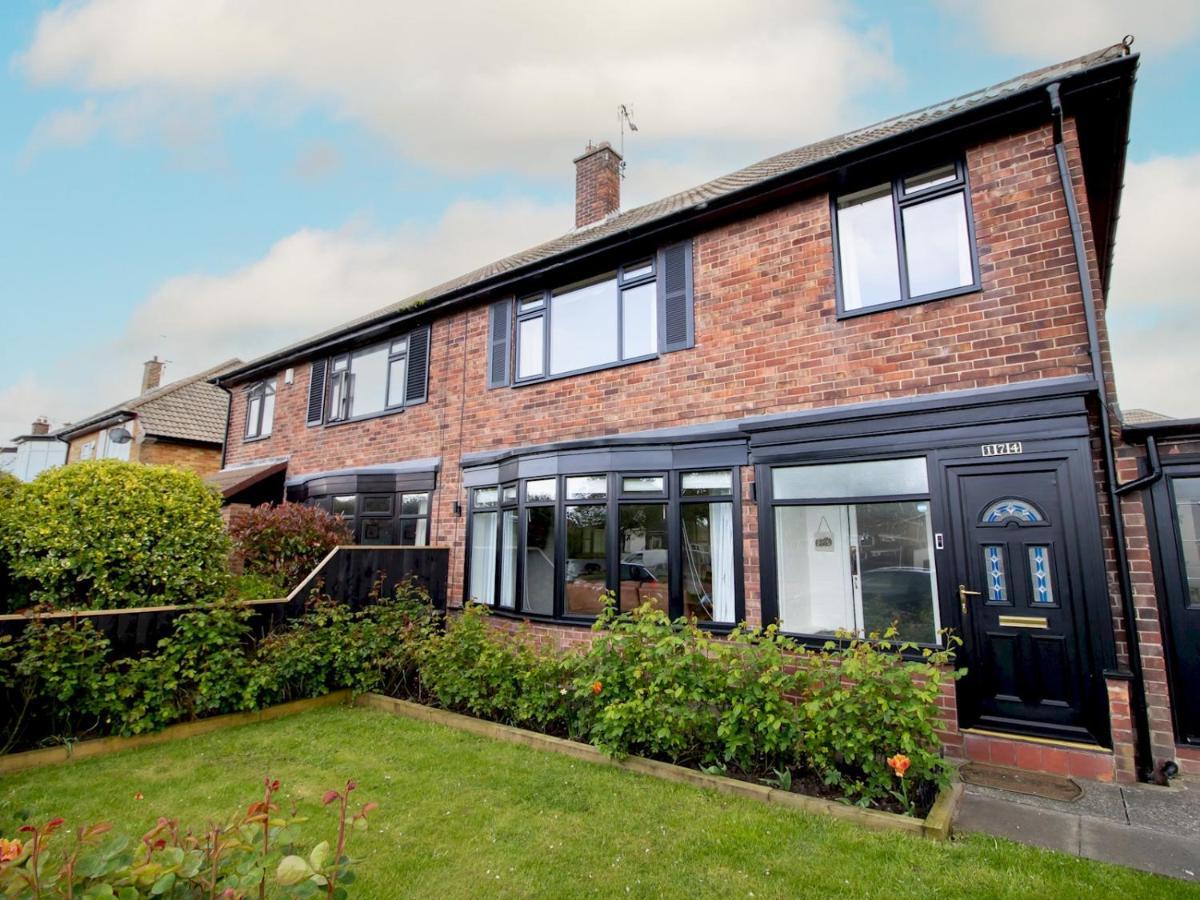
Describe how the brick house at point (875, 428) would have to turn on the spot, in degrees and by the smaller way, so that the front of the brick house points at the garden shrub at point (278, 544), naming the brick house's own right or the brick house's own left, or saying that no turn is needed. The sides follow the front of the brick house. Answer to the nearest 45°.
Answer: approximately 45° to the brick house's own right

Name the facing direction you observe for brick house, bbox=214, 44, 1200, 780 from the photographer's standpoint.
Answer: facing the viewer and to the left of the viewer

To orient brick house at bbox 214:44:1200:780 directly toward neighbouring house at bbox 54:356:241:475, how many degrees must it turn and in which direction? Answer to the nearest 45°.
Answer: approximately 90° to its right

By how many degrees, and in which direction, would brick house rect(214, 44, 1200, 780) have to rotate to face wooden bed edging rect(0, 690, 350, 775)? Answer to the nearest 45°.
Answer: approximately 45° to its right

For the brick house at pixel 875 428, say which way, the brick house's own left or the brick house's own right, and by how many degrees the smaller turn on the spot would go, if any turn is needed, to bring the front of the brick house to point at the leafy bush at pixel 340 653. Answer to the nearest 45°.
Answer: approximately 45° to the brick house's own right

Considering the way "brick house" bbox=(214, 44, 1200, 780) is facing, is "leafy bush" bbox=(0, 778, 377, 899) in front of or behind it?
in front

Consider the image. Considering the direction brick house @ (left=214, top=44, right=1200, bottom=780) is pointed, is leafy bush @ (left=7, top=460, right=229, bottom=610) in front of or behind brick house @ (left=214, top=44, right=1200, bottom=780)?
in front

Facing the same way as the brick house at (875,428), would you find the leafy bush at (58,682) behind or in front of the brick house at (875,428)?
in front

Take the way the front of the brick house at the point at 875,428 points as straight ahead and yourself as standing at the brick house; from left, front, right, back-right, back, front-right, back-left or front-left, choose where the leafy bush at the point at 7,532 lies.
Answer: front-right
